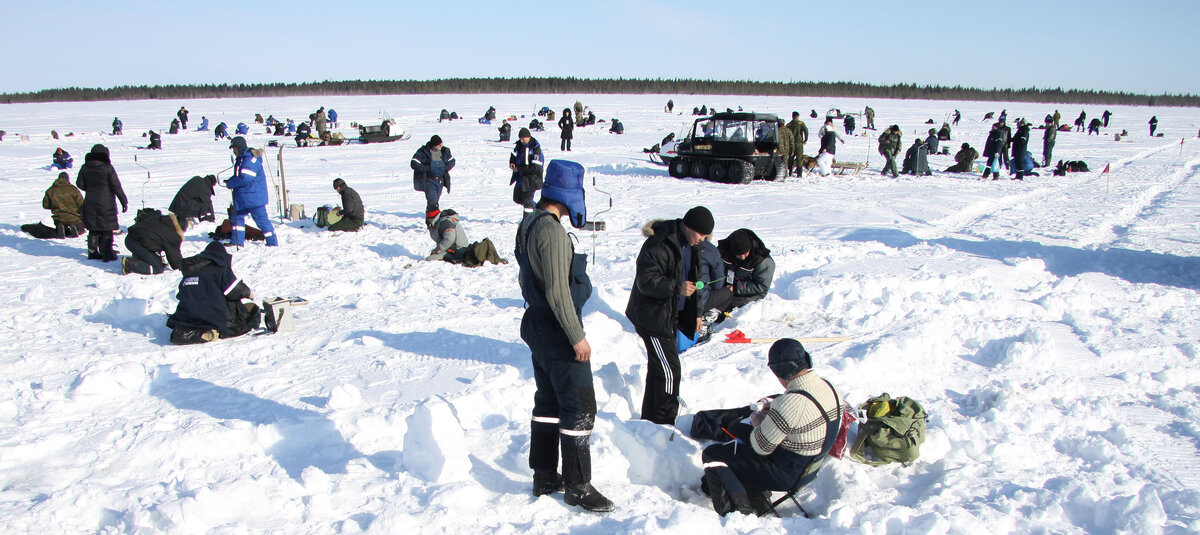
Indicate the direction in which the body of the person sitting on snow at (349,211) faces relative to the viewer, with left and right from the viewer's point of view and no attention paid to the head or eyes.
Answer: facing to the left of the viewer

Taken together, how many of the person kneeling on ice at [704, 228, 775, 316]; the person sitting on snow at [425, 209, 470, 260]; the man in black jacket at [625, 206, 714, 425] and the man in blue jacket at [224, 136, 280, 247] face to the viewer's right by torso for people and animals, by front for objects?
1

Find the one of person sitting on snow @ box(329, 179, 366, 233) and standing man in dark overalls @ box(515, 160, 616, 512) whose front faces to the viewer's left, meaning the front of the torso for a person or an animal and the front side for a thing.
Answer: the person sitting on snow

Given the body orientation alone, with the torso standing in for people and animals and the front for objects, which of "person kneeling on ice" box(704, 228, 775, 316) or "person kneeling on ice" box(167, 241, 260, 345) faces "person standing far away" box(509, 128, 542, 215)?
"person kneeling on ice" box(167, 241, 260, 345)

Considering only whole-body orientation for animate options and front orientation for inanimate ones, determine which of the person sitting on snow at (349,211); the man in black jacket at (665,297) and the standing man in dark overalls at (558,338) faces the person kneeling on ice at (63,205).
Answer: the person sitting on snow

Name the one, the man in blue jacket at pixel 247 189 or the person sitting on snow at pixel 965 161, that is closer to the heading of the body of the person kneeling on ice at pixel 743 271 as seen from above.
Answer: the man in blue jacket

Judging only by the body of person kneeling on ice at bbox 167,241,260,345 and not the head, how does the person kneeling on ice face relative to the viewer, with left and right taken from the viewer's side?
facing away from the viewer and to the right of the viewer

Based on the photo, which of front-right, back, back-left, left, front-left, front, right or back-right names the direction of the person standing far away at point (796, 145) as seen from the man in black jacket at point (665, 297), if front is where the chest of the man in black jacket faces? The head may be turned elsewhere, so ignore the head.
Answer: left

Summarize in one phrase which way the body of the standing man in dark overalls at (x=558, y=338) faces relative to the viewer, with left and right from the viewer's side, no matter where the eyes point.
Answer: facing to the right of the viewer

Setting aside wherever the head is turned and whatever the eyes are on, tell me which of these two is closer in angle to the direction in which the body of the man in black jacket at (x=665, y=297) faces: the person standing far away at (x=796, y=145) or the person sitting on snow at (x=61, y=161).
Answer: the person standing far away

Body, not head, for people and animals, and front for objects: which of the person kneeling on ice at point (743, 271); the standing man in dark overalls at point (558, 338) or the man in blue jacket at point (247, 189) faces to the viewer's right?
the standing man in dark overalls

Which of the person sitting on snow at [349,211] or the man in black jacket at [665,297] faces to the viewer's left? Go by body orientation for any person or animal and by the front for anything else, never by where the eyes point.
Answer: the person sitting on snow

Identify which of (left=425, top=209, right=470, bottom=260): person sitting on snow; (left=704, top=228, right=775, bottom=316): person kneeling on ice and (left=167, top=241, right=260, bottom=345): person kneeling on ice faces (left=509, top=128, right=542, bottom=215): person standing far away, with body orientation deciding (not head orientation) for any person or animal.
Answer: (left=167, top=241, right=260, bottom=345): person kneeling on ice

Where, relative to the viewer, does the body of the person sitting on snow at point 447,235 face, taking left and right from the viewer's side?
facing to the left of the viewer

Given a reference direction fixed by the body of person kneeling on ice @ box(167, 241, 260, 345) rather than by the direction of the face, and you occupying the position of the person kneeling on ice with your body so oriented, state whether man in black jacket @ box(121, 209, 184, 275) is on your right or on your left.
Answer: on your left

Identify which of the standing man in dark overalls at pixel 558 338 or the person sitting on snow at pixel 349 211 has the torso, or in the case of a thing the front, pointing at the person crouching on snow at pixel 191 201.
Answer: the person sitting on snow at pixel 349 211
